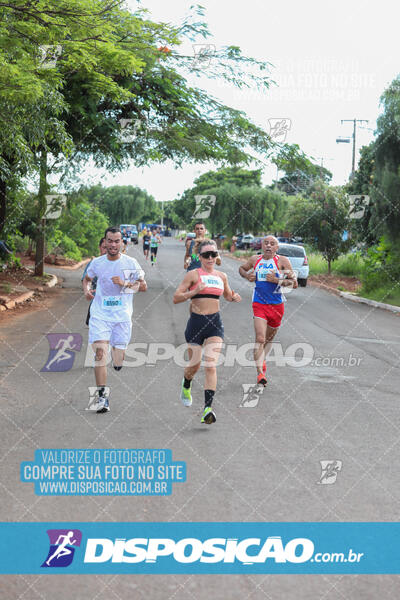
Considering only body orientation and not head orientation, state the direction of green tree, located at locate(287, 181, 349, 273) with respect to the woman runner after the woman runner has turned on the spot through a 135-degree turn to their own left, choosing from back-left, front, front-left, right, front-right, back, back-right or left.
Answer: front-left

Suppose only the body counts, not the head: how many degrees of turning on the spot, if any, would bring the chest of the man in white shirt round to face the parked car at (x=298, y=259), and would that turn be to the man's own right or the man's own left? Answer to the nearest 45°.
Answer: approximately 180°

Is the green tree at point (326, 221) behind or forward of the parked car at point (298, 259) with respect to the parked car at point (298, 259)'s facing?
forward

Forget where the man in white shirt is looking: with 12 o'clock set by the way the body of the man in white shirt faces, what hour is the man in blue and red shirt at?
The man in blue and red shirt is roughly at 8 o'clock from the man in white shirt.

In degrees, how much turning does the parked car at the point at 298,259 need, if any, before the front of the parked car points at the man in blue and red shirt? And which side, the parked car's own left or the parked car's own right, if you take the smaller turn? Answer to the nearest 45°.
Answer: approximately 180°

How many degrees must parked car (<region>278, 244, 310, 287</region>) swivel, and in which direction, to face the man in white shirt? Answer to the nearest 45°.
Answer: approximately 180°

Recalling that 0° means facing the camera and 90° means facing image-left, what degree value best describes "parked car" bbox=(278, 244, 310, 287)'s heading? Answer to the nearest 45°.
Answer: approximately 180°

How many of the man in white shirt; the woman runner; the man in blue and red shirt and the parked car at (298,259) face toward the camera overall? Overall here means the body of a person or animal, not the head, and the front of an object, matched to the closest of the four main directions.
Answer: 3

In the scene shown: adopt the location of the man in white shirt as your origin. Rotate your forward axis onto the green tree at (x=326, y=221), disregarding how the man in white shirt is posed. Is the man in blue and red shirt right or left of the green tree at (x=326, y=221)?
right

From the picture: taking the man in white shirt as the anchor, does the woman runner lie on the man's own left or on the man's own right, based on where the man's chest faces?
on the man's own left

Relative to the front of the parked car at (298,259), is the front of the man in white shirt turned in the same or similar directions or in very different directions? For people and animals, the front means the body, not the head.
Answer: very different directions
